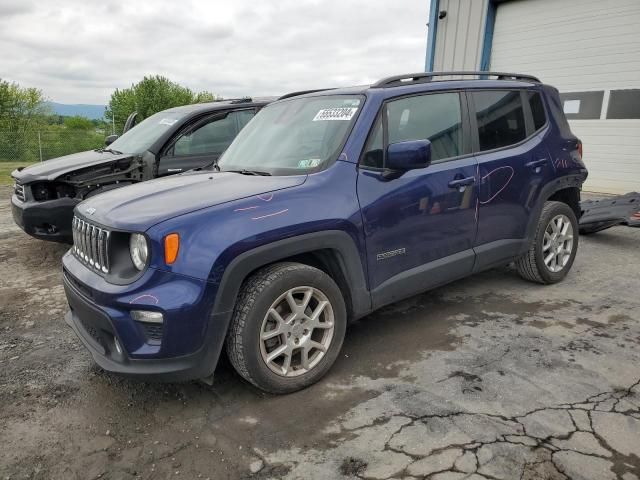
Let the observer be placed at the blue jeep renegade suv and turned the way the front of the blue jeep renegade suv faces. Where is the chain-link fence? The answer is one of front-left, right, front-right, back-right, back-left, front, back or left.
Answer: right

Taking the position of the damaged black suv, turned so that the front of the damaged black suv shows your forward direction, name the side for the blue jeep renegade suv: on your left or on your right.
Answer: on your left

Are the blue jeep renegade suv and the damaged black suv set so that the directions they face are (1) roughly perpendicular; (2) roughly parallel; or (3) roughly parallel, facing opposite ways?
roughly parallel

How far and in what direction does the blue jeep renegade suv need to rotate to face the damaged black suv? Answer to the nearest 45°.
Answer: approximately 90° to its right

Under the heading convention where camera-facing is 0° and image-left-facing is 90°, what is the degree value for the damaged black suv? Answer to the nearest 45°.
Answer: approximately 45°

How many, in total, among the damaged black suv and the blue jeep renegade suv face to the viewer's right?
0

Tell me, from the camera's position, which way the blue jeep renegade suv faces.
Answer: facing the viewer and to the left of the viewer

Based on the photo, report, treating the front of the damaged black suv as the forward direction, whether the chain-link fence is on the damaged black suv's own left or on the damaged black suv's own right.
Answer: on the damaged black suv's own right
